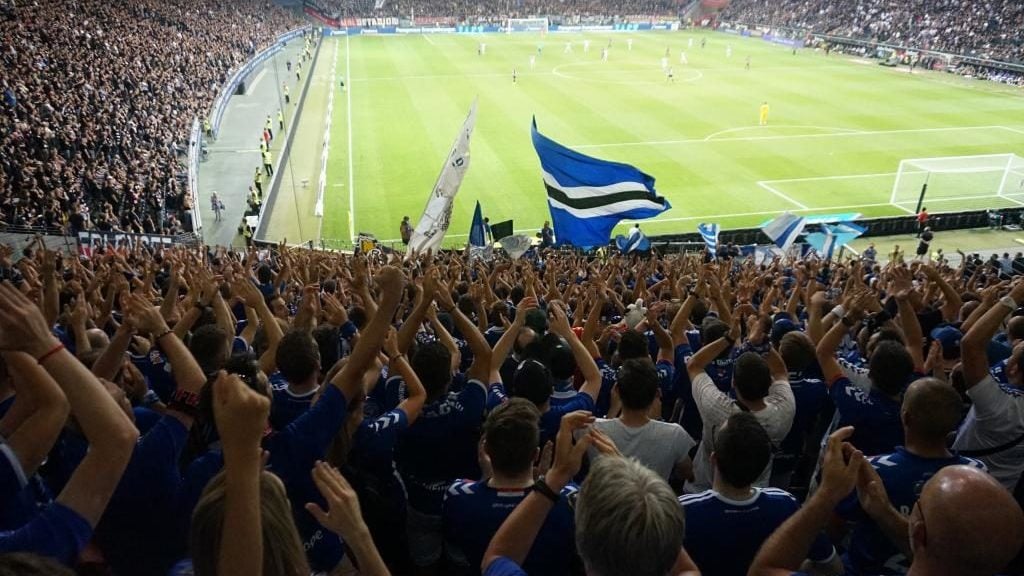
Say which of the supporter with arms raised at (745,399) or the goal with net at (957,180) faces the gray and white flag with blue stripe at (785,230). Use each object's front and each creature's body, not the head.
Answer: the supporter with arms raised

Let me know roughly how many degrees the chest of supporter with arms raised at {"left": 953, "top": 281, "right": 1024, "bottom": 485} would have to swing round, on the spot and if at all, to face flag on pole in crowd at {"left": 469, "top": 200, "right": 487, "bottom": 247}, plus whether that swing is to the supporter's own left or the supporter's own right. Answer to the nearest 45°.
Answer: approximately 45° to the supporter's own left

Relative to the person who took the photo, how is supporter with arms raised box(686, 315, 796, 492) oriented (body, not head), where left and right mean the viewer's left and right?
facing away from the viewer

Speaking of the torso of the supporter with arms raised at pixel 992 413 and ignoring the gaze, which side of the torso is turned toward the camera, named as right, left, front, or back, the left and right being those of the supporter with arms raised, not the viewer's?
back

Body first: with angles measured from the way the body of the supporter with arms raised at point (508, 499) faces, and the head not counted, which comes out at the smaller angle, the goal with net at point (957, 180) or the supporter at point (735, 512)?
the goal with net

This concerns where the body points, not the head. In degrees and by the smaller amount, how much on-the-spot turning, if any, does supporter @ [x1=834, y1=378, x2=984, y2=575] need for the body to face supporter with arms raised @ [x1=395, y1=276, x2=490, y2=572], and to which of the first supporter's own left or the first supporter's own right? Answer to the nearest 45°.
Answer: approximately 90° to the first supporter's own left

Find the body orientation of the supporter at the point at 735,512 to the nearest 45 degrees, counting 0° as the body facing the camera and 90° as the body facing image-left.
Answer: approximately 180°

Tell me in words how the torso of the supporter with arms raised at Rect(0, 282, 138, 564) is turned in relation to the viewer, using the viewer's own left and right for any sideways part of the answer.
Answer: facing away from the viewer

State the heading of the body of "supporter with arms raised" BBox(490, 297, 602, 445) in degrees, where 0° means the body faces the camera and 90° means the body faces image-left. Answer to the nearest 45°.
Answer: approximately 180°

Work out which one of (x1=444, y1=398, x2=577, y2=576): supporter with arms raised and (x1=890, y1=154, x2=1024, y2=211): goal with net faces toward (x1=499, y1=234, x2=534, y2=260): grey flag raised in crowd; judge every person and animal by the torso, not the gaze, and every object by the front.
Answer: the supporter with arms raised

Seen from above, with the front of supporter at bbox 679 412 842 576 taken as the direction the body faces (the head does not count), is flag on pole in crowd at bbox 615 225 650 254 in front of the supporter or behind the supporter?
in front

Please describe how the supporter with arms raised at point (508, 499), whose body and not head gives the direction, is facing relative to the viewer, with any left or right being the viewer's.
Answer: facing away from the viewer

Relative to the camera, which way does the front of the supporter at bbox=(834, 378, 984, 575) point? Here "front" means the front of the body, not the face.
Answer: away from the camera

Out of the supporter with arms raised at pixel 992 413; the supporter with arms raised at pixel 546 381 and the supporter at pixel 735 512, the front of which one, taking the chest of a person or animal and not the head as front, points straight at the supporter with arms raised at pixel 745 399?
the supporter at pixel 735 512

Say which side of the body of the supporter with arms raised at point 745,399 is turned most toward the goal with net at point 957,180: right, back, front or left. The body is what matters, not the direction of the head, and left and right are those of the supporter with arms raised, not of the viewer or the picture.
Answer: front
